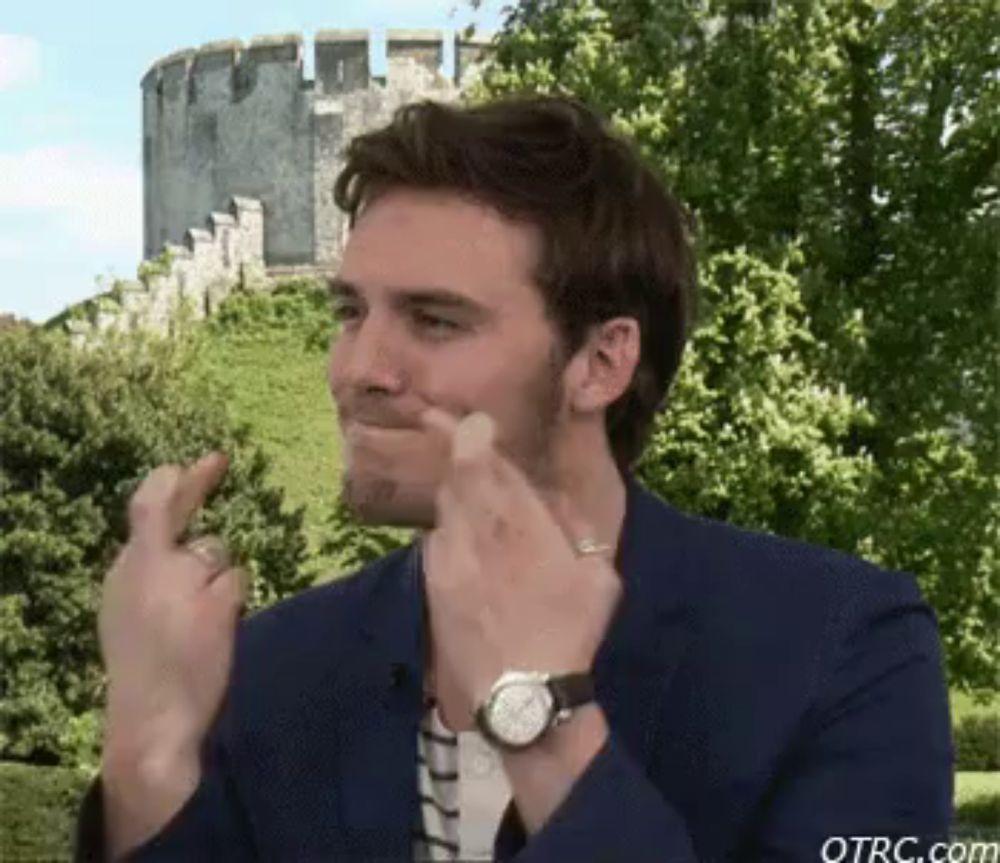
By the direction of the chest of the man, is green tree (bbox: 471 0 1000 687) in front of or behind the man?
behind

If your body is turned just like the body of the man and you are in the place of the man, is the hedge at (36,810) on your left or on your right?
on your right

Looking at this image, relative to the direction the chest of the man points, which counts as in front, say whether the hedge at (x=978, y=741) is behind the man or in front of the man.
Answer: behind

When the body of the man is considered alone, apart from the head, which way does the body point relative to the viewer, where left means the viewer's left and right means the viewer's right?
facing the viewer and to the left of the viewer

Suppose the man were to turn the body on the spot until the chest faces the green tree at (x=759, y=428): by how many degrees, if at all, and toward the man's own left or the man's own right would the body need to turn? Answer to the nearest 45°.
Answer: approximately 135° to the man's own right
